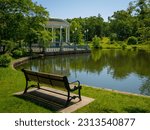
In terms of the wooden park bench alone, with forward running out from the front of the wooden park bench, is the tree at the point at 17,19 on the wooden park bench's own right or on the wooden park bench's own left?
on the wooden park bench's own left

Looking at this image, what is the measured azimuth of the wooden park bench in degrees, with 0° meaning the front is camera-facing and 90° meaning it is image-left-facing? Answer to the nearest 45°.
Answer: approximately 225°
